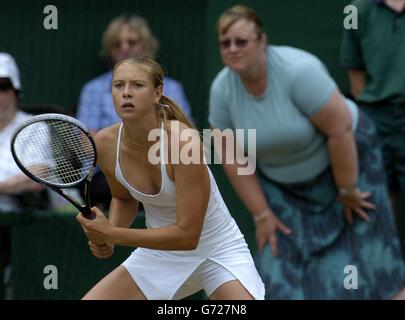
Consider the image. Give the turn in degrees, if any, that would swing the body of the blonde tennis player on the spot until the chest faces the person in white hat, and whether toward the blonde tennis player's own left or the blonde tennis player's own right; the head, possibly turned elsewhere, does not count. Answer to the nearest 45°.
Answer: approximately 90° to the blonde tennis player's own right

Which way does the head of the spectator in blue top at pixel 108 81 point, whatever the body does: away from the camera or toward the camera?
toward the camera

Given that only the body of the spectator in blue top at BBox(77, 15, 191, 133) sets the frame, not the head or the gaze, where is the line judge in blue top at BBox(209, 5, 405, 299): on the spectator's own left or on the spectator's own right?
on the spectator's own left

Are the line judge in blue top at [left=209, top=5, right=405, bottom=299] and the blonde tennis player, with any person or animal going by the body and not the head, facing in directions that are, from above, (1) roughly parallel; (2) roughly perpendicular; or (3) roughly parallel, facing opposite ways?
roughly parallel

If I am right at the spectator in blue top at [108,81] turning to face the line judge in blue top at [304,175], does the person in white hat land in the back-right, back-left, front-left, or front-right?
back-right

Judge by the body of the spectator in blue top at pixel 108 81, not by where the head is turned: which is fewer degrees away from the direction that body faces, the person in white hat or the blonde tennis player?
the blonde tennis player

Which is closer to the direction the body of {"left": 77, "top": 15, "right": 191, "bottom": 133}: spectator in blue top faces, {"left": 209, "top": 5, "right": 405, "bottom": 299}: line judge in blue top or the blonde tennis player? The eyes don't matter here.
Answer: the blonde tennis player

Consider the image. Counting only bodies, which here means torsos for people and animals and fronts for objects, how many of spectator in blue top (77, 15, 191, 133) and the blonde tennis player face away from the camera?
0

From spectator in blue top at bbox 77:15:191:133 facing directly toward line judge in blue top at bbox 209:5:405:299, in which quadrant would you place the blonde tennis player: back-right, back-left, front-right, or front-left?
front-right

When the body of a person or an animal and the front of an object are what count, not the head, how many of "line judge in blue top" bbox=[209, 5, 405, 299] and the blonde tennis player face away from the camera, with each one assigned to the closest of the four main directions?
0

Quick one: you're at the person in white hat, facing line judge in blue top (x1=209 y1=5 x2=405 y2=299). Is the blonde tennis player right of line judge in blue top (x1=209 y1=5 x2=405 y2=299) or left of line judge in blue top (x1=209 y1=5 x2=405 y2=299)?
right

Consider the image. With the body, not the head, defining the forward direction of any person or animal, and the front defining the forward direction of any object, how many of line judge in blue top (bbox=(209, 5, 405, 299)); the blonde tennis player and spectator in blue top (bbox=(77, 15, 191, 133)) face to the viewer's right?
0

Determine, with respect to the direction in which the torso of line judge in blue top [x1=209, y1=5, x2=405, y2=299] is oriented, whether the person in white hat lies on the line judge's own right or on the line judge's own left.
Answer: on the line judge's own right

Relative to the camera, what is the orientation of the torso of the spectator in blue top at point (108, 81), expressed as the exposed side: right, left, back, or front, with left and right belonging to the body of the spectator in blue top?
front

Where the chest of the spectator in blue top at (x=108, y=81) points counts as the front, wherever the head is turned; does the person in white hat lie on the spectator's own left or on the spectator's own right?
on the spectator's own right
